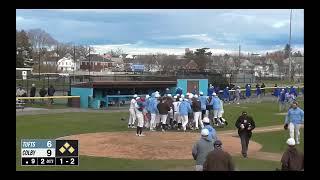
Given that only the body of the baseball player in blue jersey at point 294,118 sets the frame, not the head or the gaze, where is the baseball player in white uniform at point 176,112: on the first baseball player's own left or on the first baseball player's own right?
on the first baseball player's own right

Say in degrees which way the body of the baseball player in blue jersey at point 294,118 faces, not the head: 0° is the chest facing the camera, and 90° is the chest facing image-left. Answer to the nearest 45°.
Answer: approximately 0°

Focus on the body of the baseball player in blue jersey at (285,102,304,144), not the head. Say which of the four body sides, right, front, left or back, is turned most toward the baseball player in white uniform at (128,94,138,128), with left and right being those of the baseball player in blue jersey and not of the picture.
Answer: right

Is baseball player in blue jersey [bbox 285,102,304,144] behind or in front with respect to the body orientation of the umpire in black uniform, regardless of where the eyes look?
behind

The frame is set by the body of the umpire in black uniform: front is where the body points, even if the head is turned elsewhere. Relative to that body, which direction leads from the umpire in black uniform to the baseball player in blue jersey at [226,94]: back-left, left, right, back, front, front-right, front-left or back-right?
back

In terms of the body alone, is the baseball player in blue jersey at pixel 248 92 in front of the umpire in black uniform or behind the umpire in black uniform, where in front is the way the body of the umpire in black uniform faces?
behind

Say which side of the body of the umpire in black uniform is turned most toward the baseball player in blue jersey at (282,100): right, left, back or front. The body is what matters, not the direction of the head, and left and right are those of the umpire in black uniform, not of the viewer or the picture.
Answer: back
